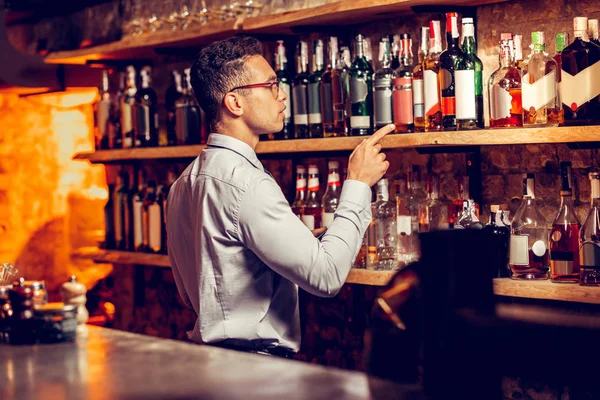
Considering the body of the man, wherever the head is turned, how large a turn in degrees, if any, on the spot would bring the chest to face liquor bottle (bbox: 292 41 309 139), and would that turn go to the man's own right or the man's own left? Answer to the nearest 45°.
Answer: approximately 45° to the man's own left

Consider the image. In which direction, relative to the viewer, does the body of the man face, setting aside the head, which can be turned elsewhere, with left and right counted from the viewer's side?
facing away from the viewer and to the right of the viewer

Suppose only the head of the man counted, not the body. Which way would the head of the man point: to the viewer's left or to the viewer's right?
to the viewer's right

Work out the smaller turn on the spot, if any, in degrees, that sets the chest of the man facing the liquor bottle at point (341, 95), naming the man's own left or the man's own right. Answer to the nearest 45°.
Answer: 0° — they already face it

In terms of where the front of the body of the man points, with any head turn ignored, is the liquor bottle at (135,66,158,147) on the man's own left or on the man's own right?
on the man's own left

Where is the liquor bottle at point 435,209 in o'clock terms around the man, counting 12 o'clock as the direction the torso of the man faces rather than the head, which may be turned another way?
The liquor bottle is roughly at 12 o'clock from the man.

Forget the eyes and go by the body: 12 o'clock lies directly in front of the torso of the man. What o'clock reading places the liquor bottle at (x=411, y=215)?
The liquor bottle is roughly at 12 o'clock from the man.

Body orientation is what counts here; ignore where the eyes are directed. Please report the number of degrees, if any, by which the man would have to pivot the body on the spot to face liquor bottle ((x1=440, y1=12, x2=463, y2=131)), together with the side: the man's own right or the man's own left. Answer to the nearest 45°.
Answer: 0° — they already face it
